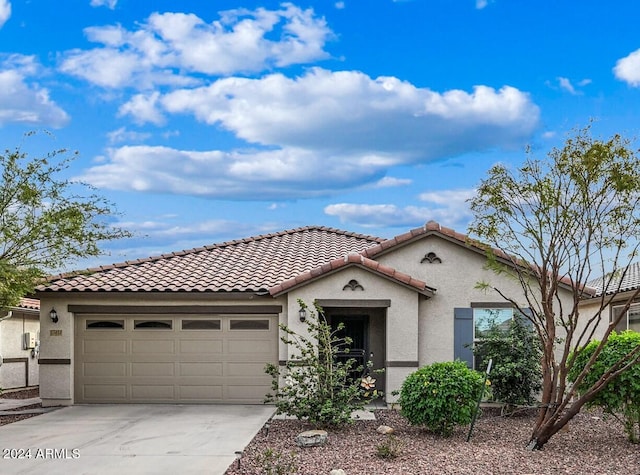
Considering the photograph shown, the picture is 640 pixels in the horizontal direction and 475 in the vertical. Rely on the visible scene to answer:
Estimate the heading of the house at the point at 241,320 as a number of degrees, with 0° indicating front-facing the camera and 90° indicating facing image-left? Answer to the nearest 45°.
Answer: approximately 0°

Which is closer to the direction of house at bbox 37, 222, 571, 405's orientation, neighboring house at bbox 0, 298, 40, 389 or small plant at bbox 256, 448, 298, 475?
the small plant

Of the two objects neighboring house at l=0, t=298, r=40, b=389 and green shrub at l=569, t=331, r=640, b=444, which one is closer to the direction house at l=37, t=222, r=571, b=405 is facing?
the green shrub

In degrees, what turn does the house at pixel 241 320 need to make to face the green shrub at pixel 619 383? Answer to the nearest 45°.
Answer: approximately 45° to its left

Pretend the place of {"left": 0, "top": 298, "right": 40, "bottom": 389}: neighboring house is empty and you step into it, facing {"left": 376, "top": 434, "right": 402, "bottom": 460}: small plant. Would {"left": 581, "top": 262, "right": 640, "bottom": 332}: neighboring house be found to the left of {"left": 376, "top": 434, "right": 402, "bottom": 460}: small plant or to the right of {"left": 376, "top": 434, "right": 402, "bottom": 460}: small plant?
left

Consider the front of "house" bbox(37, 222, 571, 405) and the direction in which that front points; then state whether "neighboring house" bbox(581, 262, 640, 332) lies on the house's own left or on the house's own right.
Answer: on the house's own left

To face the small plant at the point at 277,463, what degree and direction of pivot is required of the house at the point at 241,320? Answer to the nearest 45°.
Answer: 0° — it already faces it
